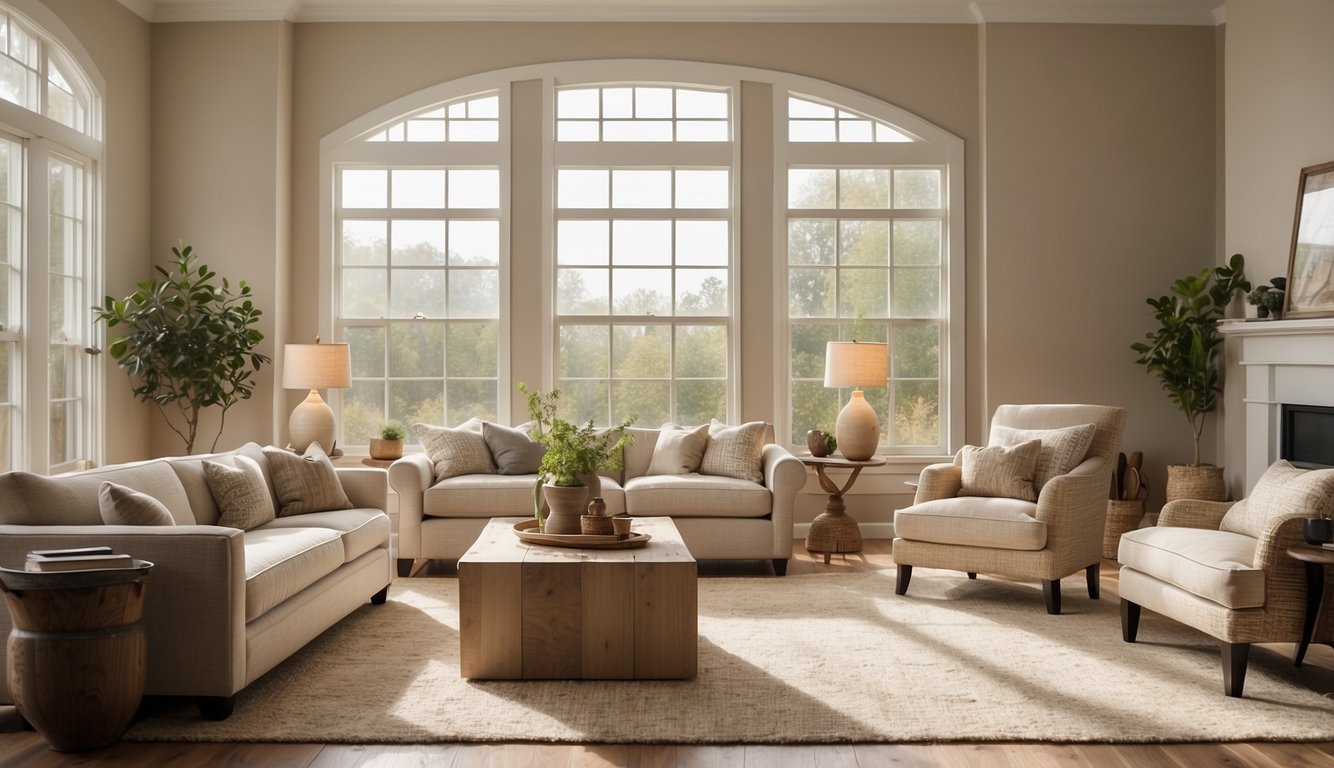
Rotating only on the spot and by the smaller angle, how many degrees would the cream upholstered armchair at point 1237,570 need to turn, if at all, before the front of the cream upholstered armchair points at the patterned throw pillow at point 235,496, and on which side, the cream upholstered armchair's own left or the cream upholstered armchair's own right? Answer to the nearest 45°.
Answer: approximately 45° to the cream upholstered armchair's own right

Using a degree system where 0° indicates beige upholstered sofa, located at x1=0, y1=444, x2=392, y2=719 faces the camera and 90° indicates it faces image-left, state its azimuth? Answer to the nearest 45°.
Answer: approximately 315°

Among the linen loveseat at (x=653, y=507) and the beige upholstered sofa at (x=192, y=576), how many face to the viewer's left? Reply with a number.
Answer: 0

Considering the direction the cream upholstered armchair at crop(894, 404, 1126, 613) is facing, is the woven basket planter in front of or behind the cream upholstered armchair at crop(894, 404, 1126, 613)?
behind

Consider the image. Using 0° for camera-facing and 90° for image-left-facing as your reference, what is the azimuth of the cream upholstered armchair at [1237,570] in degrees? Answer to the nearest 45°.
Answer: approximately 45°

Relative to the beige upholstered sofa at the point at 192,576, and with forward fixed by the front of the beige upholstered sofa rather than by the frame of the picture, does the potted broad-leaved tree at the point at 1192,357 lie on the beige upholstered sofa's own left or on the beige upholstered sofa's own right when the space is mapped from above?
on the beige upholstered sofa's own left

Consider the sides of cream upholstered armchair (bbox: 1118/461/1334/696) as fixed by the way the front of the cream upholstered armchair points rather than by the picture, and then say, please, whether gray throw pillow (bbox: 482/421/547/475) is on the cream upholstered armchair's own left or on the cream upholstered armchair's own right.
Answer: on the cream upholstered armchair's own right

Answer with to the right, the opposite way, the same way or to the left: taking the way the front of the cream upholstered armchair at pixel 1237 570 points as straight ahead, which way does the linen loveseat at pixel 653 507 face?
to the left

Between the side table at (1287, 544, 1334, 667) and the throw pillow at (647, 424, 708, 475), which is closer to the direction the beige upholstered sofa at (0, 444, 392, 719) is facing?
the side table

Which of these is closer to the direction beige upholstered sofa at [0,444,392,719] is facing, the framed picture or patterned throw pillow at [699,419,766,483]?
the framed picture
